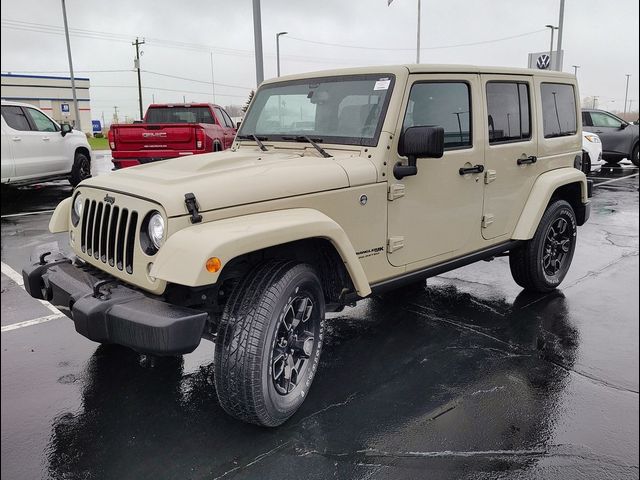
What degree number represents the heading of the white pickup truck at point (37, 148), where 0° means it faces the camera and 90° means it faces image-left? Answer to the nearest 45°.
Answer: approximately 225°

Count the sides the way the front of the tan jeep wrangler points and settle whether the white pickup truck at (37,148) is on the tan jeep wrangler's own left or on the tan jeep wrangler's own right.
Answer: on the tan jeep wrangler's own right

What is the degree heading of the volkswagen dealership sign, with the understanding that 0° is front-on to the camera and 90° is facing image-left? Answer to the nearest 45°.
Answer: approximately 0°

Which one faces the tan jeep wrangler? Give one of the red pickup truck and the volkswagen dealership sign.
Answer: the volkswagen dealership sign

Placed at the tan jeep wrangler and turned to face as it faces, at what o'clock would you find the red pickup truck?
The red pickup truck is roughly at 4 o'clock from the tan jeep wrangler.

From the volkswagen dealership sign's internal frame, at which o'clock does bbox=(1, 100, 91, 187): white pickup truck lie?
The white pickup truck is roughly at 1 o'clock from the volkswagen dealership sign.

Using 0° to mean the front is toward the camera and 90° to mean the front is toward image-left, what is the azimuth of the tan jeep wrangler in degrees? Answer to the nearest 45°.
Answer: approximately 45°

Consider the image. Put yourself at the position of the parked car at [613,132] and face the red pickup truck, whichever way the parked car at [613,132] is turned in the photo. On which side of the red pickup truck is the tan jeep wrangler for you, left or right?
left

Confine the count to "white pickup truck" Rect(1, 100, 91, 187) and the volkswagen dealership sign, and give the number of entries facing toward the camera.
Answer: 1

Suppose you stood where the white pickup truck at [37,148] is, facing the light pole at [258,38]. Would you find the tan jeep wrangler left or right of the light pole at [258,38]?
right

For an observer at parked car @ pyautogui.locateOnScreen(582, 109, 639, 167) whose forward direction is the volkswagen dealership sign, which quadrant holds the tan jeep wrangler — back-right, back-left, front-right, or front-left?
back-left
